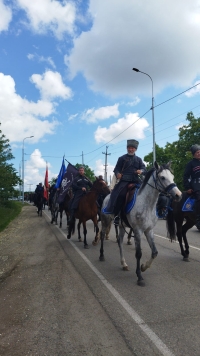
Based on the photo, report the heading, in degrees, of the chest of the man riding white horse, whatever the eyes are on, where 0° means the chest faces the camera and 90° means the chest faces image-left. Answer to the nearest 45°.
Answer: approximately 315°

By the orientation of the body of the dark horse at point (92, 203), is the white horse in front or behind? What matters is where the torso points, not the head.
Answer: in front

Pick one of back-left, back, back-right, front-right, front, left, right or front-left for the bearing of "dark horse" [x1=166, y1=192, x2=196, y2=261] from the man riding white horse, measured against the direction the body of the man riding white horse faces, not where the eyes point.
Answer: left

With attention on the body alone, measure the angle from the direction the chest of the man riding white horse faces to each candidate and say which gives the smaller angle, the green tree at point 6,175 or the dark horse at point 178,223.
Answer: the dark horse

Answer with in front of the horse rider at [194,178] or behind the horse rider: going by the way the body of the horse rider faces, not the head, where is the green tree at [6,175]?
behind

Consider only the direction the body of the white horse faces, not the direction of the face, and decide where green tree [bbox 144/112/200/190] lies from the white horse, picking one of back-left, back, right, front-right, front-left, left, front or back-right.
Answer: back-left

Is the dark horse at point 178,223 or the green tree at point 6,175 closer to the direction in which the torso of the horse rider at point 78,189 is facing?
the dark horse
